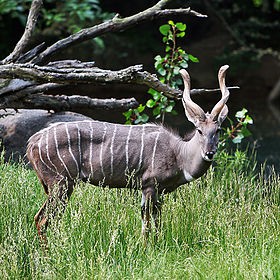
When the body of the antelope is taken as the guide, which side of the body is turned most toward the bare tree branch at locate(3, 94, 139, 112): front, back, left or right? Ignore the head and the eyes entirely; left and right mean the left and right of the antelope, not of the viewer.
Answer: left

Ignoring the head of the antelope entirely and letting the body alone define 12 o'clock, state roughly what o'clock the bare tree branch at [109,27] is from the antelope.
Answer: The bare tree branch is roughly at 9 o'clock from the antelope.

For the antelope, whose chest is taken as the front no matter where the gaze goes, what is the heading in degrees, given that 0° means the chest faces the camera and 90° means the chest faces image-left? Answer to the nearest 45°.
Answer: approximately 270°

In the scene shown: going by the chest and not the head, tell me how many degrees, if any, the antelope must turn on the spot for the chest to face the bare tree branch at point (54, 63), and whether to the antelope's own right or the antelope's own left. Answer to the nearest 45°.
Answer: approximately 90° to the antelope's own left
